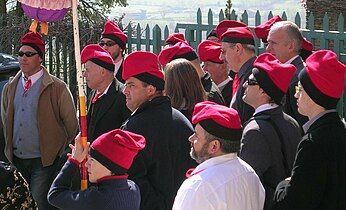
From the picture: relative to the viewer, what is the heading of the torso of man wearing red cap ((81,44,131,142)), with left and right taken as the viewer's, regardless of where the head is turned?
facing to the left of the viewer

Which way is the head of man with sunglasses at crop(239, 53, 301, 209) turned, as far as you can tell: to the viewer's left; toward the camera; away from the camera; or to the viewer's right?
to the viewer's left

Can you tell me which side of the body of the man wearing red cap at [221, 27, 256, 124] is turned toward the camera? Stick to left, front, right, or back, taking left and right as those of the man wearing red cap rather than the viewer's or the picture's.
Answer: left

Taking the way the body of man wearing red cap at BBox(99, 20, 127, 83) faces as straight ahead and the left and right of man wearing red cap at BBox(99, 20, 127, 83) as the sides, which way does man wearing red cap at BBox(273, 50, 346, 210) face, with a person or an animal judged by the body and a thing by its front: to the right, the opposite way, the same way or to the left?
to the right

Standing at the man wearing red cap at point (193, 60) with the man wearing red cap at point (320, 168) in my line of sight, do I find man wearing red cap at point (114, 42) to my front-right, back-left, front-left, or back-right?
back-right

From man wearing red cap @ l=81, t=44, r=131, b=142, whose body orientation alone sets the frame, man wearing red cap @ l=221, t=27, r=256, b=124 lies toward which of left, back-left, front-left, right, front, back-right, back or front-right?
back

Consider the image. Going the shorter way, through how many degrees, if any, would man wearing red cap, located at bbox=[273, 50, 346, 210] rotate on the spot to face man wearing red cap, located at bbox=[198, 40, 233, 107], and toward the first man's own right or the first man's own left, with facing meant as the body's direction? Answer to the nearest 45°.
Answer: approximately 45° to the first man's own right

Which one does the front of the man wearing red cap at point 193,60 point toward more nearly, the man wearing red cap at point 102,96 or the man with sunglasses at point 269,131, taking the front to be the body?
the man wearing red cap

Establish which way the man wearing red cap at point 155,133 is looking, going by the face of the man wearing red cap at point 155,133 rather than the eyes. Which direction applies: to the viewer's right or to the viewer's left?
to the viewer's left

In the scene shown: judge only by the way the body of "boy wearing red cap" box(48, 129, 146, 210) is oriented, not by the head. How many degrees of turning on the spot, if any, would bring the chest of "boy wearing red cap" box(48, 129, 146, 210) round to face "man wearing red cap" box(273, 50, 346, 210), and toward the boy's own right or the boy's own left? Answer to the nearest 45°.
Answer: approximately 135° to the boy's own right
